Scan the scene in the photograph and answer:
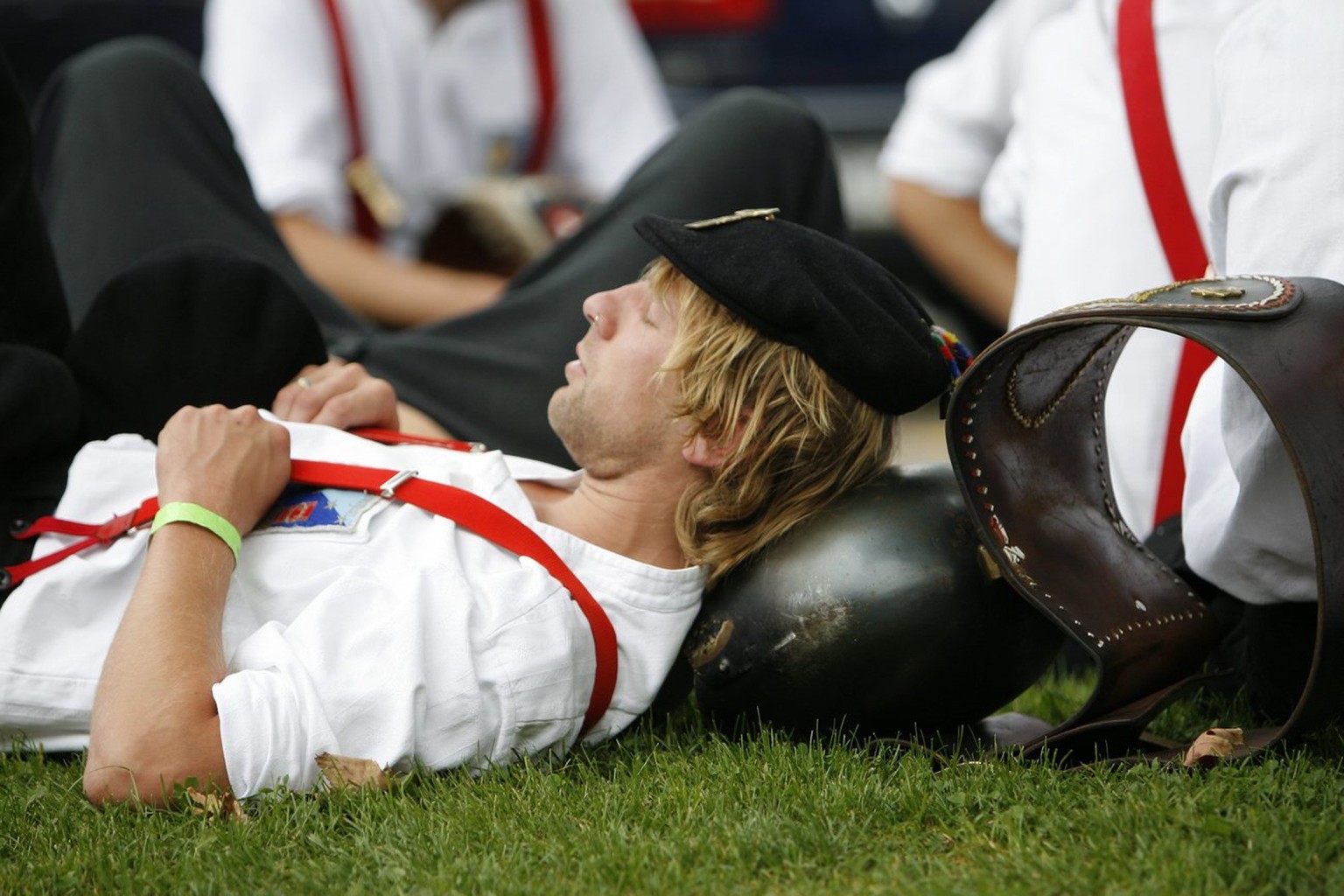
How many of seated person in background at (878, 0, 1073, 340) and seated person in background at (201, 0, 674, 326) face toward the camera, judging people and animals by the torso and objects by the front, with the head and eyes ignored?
2

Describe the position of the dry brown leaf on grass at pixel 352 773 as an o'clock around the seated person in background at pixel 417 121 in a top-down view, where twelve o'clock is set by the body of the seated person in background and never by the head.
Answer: The dry brown leaf on grass is roughly at 12 o'clock from the seated person in background.

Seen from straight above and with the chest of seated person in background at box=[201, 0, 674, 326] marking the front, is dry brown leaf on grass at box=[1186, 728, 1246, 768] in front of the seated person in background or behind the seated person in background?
in front

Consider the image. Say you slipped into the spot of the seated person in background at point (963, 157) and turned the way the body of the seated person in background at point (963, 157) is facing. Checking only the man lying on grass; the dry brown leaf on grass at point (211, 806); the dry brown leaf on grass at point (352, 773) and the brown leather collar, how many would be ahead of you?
4

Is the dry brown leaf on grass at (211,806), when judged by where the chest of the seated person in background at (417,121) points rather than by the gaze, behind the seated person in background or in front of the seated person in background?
in front

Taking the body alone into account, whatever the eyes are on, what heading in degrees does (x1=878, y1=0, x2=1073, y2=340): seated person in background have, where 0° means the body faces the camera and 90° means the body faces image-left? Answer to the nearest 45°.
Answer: approximately 0°
